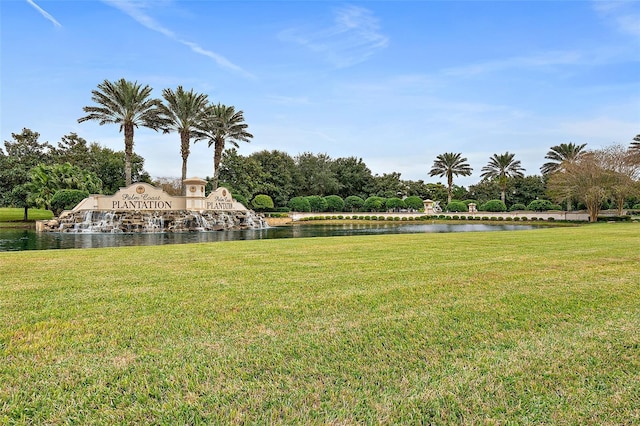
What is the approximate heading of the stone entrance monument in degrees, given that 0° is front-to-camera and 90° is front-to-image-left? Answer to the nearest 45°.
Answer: approximately 0°

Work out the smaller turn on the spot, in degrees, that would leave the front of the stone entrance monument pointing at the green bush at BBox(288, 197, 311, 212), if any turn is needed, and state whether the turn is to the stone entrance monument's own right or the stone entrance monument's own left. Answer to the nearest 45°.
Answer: approximately 135° to the stone entrance monument's own left

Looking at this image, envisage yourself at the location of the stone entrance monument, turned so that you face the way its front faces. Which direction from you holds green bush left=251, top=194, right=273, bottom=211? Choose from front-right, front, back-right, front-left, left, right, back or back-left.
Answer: back-left

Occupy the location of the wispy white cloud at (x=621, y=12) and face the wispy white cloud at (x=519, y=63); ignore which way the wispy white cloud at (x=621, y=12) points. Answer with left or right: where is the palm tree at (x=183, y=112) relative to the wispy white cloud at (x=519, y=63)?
left

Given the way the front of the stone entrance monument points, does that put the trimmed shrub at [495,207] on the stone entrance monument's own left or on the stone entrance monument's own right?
on the stone entrance monument's own left

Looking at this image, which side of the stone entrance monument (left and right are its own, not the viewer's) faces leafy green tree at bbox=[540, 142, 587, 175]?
left

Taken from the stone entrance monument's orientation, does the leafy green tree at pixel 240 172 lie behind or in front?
behind
